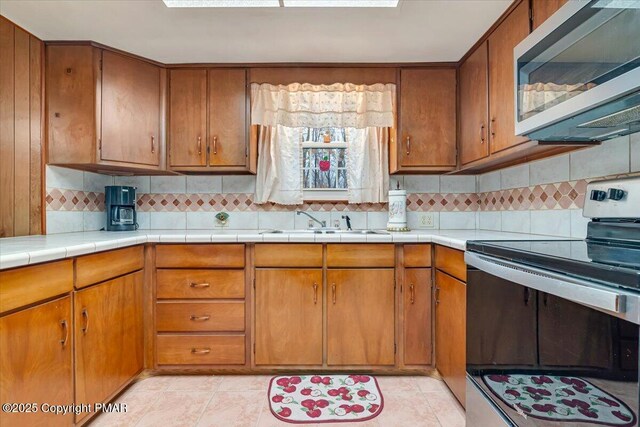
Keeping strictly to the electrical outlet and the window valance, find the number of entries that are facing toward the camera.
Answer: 2

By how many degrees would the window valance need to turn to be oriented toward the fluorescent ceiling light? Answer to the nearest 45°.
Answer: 0° — it already faces it

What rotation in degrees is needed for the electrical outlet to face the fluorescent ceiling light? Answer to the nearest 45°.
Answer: approximately 45° to its right

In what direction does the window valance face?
toward the camera

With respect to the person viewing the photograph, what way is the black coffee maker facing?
facing the viewer

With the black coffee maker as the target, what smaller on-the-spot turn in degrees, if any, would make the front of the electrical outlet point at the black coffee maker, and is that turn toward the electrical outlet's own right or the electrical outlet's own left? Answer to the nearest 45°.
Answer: approximately 45° to the electrical outlet's own right

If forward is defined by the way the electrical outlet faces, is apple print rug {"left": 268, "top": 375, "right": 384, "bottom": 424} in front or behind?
in front

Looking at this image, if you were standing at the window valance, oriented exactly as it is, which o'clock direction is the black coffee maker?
The black coffee maker is roughly at 3 o'clock from the window valance.

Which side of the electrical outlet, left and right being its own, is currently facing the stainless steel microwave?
front

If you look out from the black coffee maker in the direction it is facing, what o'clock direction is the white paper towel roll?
The white paper towel roll is roughly at 10 o'clock from the black coffee maker.

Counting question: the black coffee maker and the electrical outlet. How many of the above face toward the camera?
2

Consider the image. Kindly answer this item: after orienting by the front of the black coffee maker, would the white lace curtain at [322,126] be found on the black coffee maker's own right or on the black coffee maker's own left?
on the black coffee maker's own left

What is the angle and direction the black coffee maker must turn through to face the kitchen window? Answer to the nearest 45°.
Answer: approximately 90° to its left

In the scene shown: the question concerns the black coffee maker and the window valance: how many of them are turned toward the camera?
2

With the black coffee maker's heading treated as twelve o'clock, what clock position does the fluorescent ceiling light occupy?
The fluorescent ceiling light is roughly at 11 o'clock from the black coffee maker.
